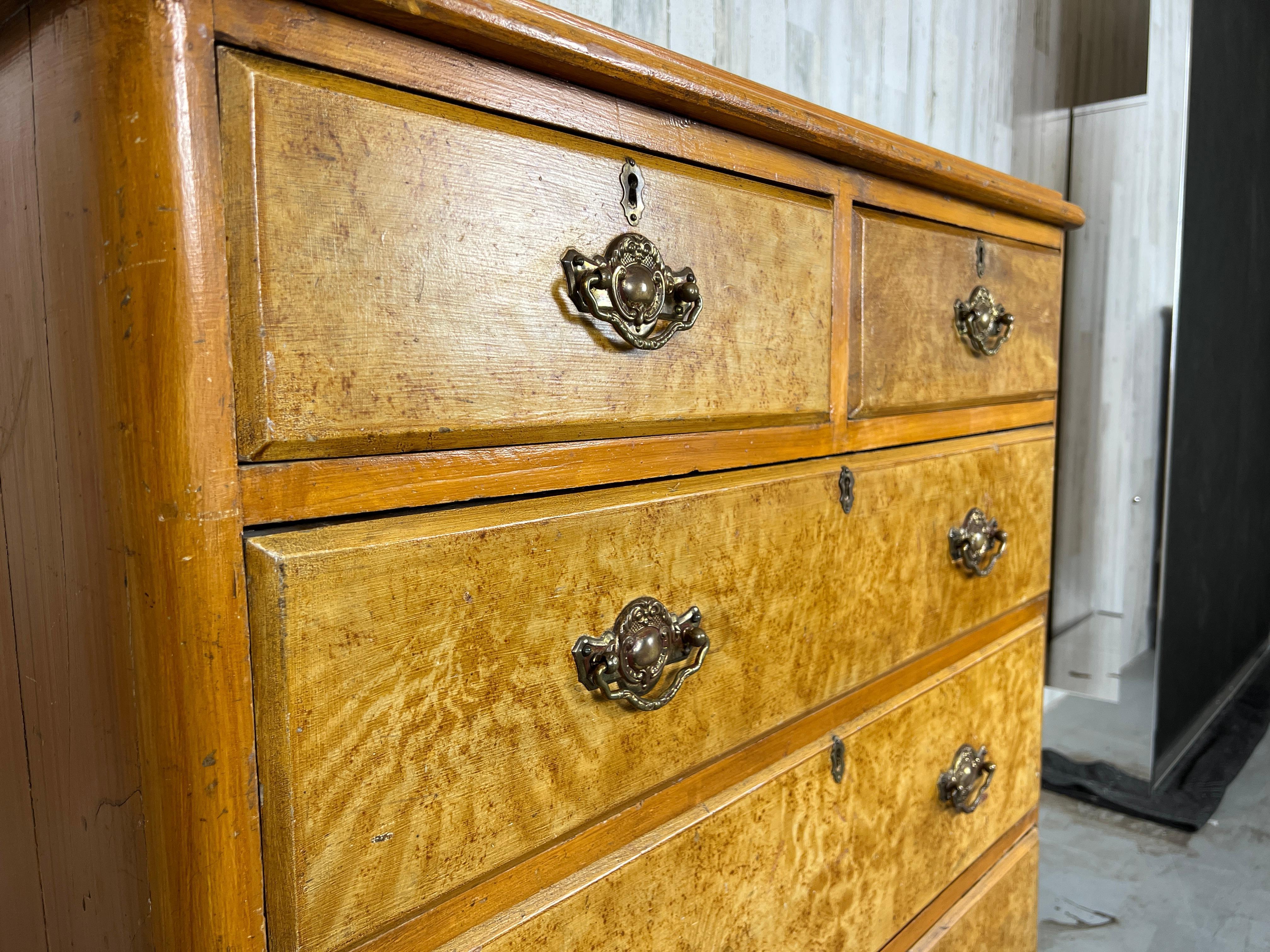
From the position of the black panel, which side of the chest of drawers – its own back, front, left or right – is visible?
left

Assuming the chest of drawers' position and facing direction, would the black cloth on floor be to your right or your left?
on your left
